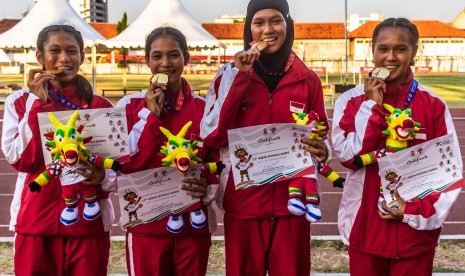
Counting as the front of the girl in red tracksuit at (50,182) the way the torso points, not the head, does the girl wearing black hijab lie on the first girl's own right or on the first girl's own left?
on the first girl's own left

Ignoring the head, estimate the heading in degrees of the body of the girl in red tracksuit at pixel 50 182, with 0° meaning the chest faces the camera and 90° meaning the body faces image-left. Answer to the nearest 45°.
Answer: approximately 0°

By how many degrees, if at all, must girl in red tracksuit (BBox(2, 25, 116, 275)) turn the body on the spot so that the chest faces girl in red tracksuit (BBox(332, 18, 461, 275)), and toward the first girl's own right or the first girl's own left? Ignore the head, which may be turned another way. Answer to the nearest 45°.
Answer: approximately 90° to the first girl's own left

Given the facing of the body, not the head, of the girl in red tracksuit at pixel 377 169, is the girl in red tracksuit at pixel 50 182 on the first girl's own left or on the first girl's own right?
on the first girl's own right

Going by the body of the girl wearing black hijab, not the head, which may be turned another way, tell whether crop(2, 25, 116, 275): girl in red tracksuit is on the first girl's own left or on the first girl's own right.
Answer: on the first girl's own right

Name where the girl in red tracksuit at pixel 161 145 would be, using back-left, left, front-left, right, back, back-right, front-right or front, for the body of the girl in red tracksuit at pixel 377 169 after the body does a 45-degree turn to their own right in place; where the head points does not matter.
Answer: front-right

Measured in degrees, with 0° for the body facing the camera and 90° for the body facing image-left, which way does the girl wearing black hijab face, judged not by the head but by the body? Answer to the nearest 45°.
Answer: approximately 0°
